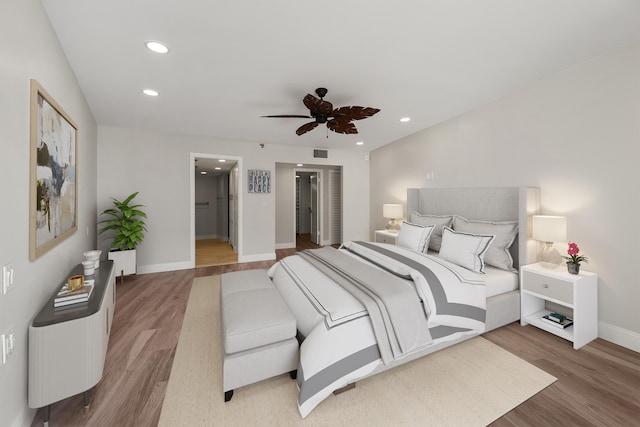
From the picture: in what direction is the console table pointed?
to the viewer's right

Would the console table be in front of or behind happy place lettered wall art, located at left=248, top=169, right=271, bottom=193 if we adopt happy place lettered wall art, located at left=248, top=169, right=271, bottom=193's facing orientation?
in front

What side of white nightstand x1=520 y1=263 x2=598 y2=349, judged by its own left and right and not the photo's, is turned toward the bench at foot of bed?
front

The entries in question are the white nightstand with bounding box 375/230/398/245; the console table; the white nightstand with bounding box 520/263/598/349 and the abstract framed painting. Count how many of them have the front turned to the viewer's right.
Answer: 2

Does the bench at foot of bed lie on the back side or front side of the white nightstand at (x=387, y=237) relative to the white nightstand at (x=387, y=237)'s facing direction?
on the front side

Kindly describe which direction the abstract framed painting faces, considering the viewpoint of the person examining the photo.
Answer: facing to the right of the viewer

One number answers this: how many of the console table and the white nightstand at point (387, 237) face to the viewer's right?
1

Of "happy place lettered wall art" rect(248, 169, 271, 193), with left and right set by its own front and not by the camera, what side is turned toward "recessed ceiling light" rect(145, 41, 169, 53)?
front

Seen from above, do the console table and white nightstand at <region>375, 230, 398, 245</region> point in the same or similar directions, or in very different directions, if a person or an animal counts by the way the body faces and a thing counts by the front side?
very different directions

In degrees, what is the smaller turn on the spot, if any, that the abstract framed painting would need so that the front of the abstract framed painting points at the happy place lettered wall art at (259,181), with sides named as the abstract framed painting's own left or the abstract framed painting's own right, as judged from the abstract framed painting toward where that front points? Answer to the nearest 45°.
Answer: approximately 45° to the abstract framed painting's own left

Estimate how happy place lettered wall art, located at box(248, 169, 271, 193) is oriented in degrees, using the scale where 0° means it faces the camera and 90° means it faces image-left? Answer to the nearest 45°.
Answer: approximately 0°
